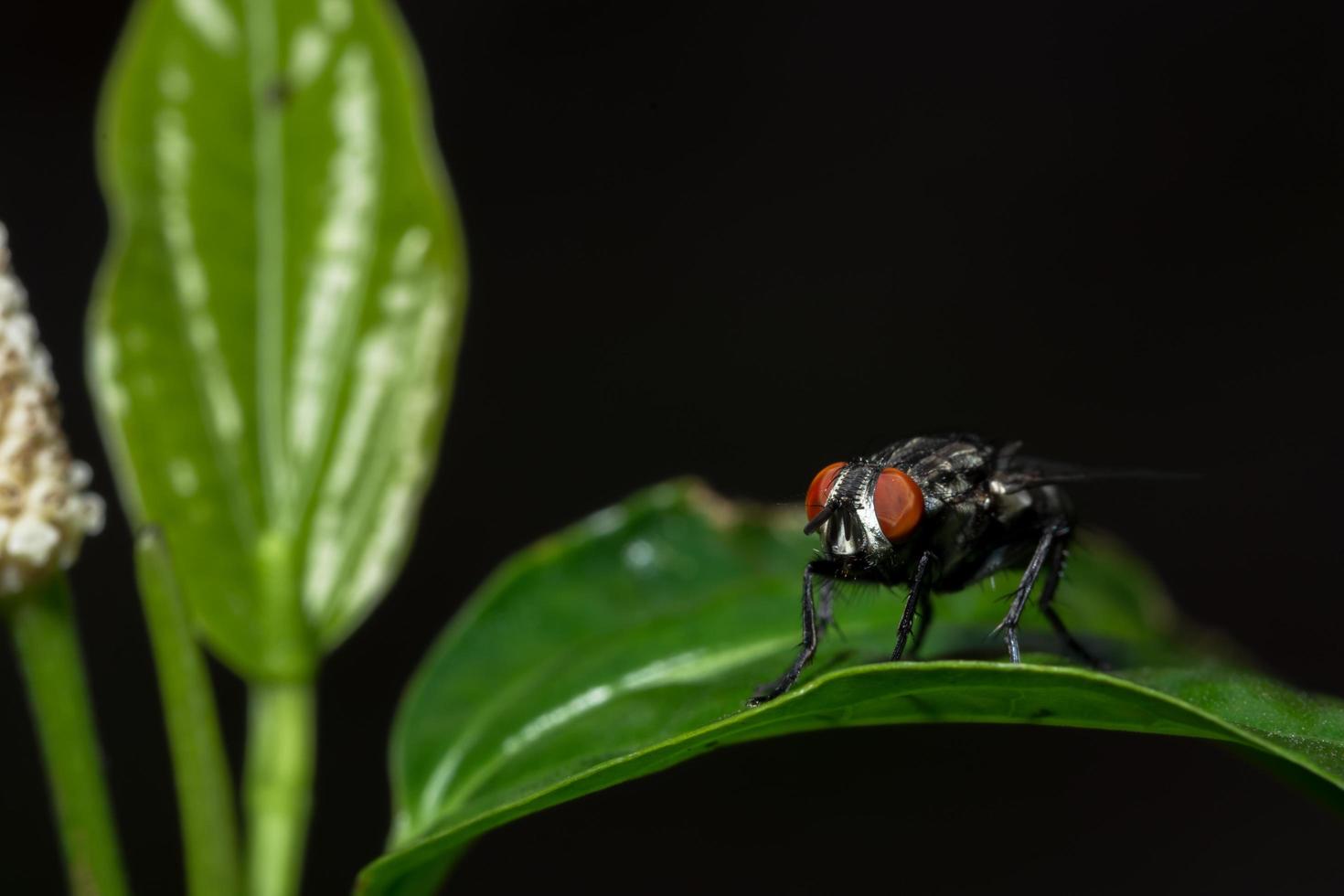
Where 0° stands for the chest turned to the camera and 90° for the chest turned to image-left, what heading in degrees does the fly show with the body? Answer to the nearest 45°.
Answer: approximately 45°

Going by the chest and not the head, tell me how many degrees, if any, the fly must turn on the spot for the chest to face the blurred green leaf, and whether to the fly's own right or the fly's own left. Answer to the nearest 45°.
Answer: approximately 45° to the fly's own right

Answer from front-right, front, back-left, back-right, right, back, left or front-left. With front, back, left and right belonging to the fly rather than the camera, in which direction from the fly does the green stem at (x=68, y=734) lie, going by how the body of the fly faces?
front

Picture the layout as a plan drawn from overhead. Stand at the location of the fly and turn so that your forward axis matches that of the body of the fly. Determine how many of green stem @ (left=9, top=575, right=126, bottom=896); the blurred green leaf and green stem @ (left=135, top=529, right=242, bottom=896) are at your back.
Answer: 0

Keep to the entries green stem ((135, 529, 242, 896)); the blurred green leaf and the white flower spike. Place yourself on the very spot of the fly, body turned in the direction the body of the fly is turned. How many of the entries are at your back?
0

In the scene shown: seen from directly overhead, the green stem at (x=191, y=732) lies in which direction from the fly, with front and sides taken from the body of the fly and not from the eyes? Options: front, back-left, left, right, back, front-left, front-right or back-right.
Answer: front

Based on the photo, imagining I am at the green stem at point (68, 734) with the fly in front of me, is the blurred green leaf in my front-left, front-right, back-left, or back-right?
front-left
